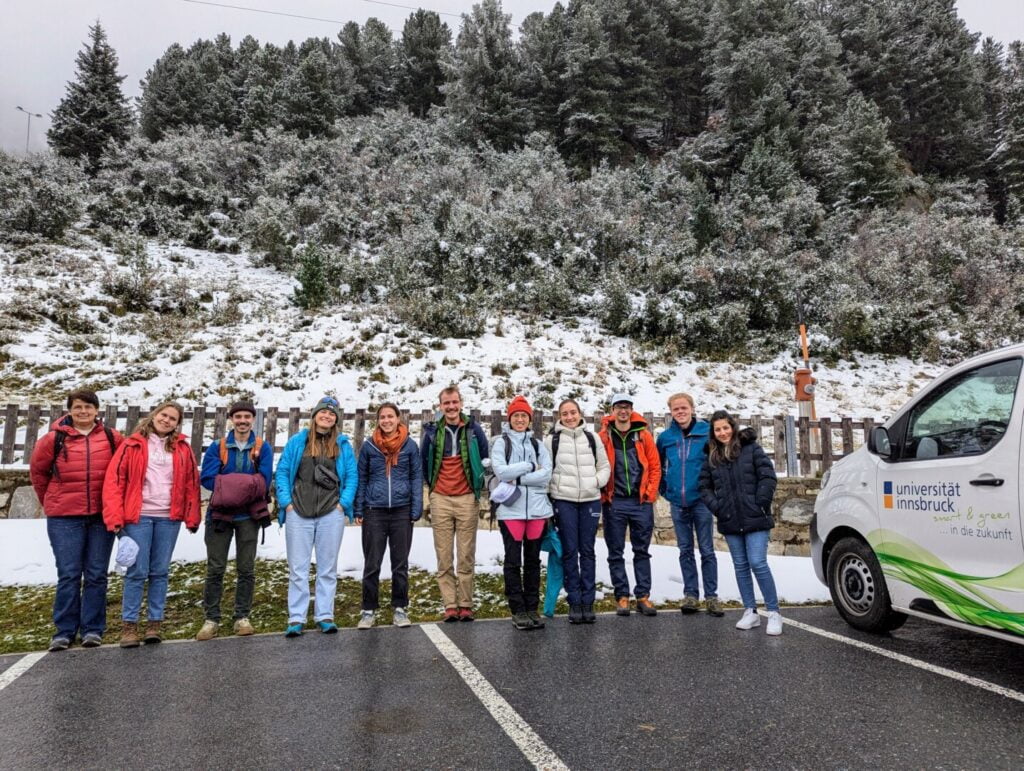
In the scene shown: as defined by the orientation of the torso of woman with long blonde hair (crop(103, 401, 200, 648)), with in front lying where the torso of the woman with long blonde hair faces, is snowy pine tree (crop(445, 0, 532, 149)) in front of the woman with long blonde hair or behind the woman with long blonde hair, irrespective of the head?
behind

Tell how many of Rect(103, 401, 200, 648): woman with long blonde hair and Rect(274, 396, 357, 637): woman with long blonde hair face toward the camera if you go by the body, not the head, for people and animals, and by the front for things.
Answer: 2

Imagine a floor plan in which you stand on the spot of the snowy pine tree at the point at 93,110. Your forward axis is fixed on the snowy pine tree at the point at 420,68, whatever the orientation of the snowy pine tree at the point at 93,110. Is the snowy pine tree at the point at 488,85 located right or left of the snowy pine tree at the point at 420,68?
right

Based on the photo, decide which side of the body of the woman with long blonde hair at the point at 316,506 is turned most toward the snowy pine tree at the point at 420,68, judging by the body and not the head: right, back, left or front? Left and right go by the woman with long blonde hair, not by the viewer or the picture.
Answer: back

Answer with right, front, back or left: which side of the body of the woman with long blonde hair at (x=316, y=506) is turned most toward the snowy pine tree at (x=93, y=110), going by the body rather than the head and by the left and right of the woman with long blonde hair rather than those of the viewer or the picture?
back

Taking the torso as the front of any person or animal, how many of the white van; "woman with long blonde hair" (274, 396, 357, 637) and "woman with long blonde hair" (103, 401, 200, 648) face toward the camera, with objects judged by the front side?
2
